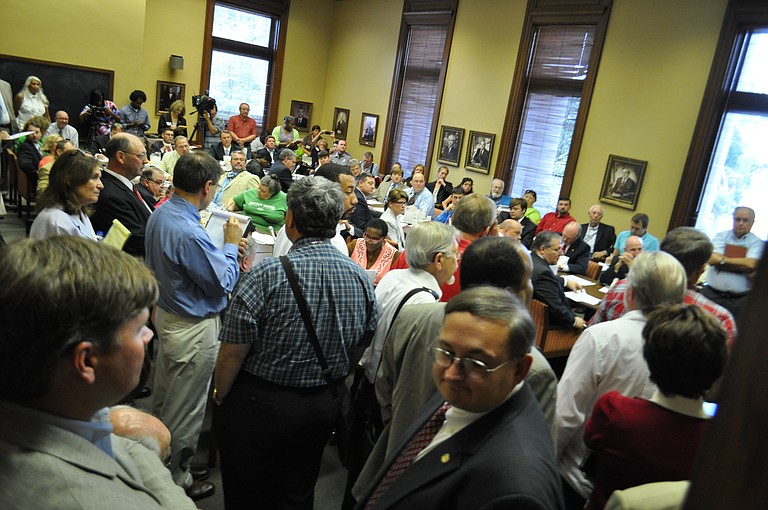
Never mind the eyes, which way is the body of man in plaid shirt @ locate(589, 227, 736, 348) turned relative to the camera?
away from the camera

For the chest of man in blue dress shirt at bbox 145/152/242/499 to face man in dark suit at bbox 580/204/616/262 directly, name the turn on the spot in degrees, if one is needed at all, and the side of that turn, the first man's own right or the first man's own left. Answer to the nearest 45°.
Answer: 0° — they already face them

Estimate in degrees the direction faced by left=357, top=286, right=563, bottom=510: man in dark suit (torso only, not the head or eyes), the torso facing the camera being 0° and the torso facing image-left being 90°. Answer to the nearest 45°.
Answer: approximately 45°

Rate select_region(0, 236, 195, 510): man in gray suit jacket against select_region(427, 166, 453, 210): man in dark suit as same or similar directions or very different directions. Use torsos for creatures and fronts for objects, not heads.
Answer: very different directions

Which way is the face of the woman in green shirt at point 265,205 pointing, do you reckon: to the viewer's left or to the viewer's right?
to the viewer's left

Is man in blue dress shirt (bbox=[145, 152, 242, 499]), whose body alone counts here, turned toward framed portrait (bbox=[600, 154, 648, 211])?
yes

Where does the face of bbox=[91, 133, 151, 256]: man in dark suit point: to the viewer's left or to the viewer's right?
to the viewer's right

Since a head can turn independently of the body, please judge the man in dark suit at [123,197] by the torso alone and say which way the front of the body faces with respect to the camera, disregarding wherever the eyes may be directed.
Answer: to the viewer's right

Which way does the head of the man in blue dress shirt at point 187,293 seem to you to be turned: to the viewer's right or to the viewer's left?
to the viewer's right
